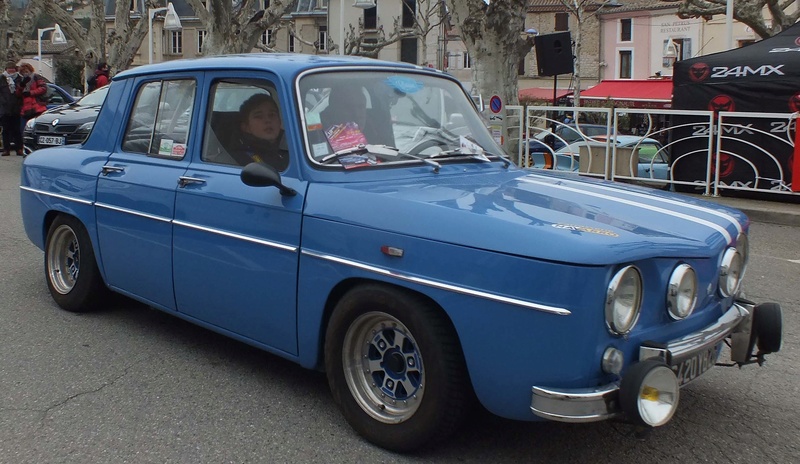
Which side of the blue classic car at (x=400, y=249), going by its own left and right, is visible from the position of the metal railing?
left

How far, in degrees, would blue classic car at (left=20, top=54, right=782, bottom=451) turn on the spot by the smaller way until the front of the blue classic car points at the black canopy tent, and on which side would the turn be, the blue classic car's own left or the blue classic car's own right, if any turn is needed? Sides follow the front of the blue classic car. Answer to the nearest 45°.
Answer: approximately 90° to the blue classic car's own left

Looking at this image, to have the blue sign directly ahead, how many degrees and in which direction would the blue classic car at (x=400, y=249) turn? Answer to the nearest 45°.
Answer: approximately 135° to its left

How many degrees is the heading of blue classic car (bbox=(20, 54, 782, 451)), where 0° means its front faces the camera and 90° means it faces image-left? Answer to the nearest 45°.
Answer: approximately 315°

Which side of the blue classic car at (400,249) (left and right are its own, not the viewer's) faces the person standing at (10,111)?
back

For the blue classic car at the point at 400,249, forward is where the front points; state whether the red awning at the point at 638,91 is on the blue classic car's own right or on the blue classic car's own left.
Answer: on the blue classic car's own left

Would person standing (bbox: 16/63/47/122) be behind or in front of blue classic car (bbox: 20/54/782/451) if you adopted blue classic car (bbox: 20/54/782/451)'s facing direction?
behind

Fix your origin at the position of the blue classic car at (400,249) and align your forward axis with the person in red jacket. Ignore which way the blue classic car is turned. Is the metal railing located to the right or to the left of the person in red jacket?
right

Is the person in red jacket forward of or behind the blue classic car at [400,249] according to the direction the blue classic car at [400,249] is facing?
behind
